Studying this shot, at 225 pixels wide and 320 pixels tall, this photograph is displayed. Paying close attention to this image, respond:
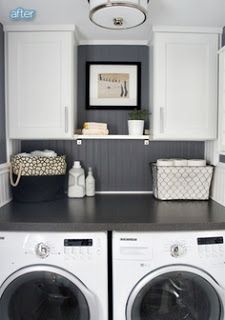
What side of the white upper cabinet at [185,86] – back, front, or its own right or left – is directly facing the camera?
front

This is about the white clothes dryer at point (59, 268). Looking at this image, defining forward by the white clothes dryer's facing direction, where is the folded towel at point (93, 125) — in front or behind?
behind

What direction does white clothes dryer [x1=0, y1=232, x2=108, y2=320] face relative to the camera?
toward the camera

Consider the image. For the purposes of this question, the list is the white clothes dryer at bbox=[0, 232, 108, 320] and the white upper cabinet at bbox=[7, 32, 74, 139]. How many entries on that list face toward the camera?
2

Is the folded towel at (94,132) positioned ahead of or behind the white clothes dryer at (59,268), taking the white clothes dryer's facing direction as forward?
behind

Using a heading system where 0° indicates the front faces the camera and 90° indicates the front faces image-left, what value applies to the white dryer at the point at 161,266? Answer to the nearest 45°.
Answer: approximately 0°
